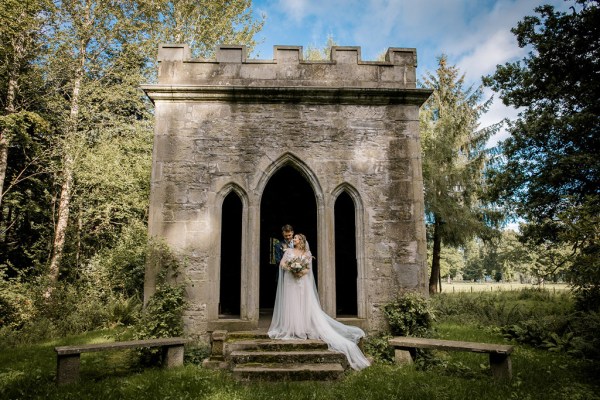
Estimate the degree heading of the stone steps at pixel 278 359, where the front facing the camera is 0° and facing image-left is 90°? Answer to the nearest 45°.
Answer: approximately 0°

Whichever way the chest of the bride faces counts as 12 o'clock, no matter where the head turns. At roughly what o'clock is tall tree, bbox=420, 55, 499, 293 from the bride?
The tall tree is roughly at 7 o'clock from the bride.

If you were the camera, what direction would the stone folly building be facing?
facing the viewer

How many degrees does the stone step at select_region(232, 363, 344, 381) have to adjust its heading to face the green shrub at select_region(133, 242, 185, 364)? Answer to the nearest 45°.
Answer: approximately 135° to its right

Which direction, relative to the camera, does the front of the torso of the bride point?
toward the camera

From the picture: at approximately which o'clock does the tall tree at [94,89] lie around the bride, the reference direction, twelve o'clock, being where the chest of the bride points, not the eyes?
The tall tree is roughly at 4 o'clock from the bride.

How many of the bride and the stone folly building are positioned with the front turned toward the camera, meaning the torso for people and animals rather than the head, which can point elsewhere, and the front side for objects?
2

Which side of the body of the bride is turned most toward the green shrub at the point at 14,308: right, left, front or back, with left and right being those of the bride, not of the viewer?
right

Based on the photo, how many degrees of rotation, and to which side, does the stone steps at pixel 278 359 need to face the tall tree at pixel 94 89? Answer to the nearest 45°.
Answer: approximately 135° to its right

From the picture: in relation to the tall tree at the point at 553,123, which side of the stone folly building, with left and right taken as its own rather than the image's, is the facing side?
left

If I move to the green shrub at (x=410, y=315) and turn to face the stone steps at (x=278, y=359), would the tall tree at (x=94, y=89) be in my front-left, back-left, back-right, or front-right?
front-right

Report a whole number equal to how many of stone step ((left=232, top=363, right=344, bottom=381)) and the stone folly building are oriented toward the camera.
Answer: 2
